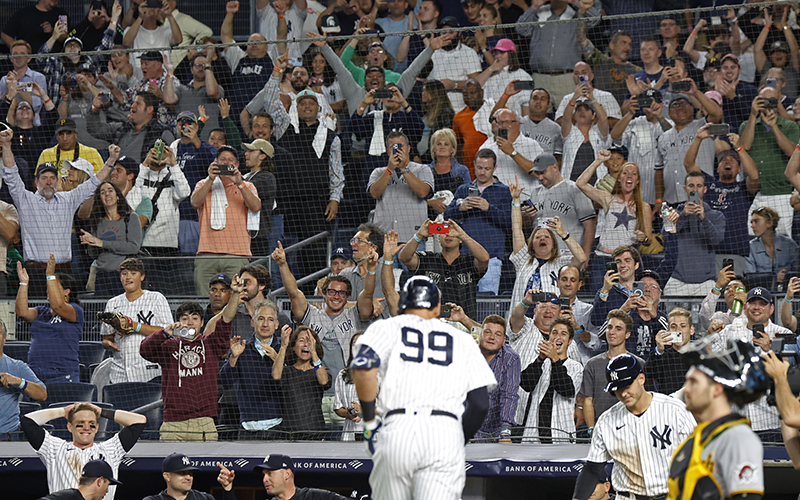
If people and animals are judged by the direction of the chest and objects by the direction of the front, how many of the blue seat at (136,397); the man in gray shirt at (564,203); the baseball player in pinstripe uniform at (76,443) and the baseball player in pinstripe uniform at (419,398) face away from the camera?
1

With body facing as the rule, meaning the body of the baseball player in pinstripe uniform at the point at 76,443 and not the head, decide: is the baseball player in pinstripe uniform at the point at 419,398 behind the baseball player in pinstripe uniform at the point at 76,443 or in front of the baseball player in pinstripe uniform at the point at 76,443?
in front

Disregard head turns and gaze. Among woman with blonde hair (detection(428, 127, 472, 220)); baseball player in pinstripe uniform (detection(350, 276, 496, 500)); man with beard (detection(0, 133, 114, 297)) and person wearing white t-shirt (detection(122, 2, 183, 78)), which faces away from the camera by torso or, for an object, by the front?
the baseball player in pinstripe uniform

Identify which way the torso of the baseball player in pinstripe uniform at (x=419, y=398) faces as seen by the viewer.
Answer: away from the camera

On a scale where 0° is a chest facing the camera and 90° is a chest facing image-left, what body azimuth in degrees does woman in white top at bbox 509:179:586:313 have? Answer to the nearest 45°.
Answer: approximately 0°

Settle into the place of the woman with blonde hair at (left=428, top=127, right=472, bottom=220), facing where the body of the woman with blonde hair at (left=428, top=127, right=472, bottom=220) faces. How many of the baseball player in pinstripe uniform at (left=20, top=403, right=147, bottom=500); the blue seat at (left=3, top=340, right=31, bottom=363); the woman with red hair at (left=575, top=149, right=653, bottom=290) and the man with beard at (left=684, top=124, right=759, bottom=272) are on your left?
2

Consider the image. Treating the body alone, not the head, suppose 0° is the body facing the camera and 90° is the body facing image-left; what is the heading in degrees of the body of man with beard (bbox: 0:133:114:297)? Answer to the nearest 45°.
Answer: approximately 0°
